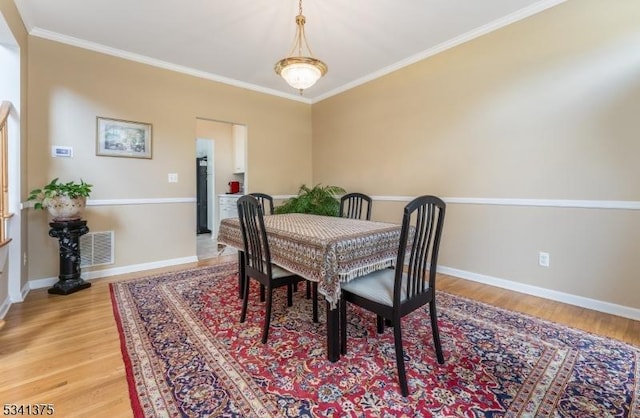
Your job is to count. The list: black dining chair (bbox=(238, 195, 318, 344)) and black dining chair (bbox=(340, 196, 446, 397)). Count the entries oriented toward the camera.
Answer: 0

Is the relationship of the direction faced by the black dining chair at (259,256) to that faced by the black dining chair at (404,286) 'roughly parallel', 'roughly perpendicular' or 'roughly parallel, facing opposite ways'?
roughly perpendicular

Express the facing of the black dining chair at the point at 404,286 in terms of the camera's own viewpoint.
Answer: facing away from the viewer and to the left of the viewer

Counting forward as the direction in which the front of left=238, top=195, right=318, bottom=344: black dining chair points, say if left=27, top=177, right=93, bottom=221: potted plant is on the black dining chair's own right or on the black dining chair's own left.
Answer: on the black dining chair's own left

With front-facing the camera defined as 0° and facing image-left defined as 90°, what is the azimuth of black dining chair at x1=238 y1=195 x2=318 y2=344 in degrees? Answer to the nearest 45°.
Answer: approximately 225°

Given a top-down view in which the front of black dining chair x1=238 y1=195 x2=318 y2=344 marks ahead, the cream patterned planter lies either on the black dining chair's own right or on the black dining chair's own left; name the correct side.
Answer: on the black dining chair's own left

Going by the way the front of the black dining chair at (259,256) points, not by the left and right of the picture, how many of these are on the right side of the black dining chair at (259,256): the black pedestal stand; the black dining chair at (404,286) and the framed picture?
1

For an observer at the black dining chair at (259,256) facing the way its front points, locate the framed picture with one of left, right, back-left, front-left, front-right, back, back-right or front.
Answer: left

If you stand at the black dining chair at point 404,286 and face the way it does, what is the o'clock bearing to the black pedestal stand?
The black pedestal stand is roughly at 11 o'clock from the black dining chair.
